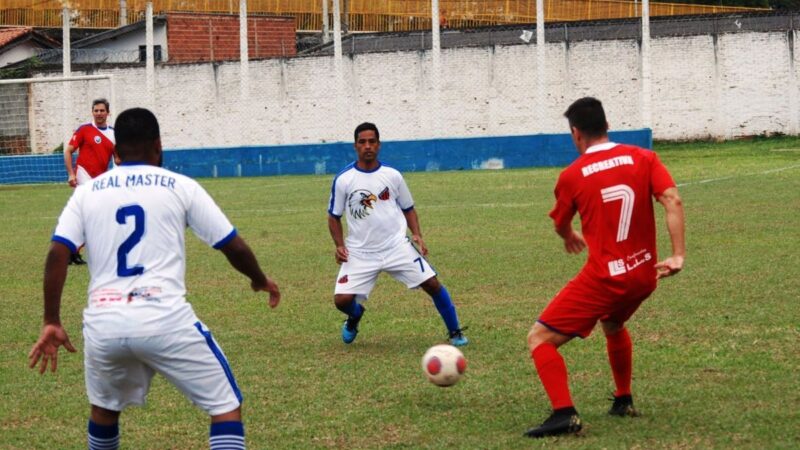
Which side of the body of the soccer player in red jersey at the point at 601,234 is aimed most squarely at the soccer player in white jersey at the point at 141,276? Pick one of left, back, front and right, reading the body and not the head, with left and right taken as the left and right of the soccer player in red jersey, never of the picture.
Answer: left

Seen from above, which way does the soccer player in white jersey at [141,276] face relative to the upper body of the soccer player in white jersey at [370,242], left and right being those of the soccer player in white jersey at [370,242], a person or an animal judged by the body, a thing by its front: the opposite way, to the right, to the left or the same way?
the opposite way

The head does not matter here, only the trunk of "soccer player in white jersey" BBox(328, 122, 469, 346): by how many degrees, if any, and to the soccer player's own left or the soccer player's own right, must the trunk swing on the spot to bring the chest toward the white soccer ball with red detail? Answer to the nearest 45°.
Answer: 0° — they already face it

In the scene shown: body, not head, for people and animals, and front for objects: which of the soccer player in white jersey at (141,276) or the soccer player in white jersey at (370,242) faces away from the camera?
the soccer player in white jersey at (141,276)

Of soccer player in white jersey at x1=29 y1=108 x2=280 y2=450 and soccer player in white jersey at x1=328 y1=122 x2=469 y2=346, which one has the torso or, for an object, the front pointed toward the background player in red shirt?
soccer player in white jersey at x1=29 y1=108 x2=280 y2=450

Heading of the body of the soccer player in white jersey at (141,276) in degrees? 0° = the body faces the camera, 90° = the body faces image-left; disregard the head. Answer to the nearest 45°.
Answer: approximately 180°

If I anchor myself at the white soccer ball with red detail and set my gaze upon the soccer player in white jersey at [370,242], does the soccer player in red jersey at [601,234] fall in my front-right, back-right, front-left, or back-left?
back-right

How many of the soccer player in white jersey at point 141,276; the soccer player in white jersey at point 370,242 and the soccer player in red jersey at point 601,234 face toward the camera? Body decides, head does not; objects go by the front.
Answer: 1
